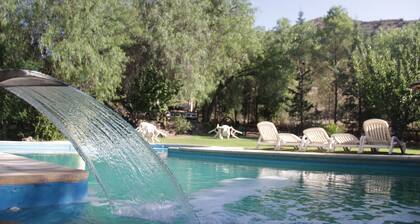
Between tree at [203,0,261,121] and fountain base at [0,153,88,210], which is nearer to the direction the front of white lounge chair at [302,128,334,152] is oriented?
the fountain base

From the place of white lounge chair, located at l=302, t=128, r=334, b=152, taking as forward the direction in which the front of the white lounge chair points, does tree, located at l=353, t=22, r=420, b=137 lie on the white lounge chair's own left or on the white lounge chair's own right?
on the white lounge chair's own left

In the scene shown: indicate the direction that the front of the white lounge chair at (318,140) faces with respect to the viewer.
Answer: facing the viewer and to the right of the viewer

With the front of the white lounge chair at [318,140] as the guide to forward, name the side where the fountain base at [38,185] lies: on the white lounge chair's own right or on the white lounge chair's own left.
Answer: on the white lounge chair's own right

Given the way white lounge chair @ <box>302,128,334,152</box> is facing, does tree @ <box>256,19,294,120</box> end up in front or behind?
behind

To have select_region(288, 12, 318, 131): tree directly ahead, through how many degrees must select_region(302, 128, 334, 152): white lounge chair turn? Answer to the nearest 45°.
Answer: approximately 135° to its left

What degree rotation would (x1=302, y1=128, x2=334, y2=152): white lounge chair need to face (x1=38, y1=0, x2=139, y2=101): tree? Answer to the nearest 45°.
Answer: approximately 135° to its right
